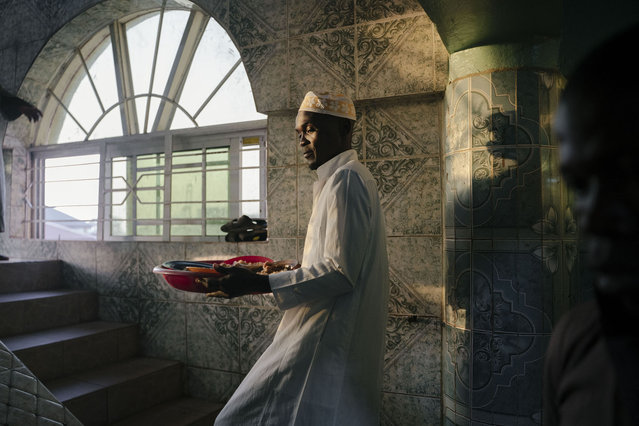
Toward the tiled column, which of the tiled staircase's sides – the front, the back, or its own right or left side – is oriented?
front

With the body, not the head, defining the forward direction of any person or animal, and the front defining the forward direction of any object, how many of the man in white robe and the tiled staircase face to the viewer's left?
1

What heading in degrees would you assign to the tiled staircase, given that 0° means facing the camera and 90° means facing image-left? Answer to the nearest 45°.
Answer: approximately 315°

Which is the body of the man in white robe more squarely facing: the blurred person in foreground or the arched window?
the arched window

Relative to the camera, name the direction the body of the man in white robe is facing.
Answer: to the viewer's left

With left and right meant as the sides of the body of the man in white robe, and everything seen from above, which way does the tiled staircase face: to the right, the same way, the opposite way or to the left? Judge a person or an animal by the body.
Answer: the opposite way

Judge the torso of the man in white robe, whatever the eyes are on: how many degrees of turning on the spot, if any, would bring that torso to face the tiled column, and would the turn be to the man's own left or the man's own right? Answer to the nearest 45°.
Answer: approximately 135° to the man's own right

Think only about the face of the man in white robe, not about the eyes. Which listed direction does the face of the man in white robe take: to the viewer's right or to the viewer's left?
to the viewer's left

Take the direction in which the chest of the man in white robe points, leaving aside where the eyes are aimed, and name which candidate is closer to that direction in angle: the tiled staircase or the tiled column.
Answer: the tiled staircase

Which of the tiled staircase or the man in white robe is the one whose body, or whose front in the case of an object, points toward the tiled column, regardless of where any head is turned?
the tiled staircase

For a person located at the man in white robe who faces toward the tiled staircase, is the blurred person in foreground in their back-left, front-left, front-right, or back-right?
back-left

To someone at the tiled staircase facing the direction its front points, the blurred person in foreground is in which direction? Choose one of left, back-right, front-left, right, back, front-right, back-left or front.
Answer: front-right

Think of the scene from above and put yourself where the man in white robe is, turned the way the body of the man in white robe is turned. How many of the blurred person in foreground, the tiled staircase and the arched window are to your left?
1

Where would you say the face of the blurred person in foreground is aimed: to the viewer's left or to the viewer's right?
to the viewer's left

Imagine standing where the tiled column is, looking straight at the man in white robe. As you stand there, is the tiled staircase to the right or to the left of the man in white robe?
right
